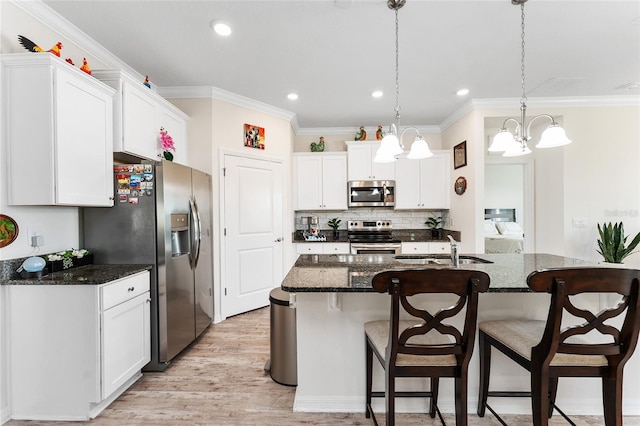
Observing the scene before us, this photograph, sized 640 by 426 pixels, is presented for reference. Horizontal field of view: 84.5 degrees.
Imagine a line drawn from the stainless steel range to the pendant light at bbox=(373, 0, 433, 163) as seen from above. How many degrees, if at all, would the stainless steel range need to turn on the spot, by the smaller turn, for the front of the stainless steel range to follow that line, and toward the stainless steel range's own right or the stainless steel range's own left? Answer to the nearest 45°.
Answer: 0° — it already faces it

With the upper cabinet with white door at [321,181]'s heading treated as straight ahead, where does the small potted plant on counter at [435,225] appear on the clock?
The small potted plant on counter is roughly at 9 o'clock from the upper cabinet with white door.

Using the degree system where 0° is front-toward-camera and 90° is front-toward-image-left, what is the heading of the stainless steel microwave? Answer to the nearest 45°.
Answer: approximately 0°

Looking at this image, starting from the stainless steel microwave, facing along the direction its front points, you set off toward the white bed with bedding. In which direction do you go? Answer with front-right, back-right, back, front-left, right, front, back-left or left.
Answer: back-left
